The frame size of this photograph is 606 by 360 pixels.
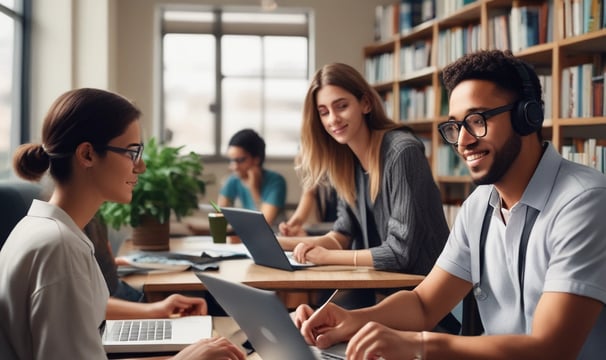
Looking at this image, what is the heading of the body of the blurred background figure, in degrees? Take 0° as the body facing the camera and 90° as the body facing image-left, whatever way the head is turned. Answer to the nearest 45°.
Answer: approximately 45°

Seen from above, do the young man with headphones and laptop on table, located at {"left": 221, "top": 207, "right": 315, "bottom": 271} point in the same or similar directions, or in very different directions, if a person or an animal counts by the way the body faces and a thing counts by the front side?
very different directions

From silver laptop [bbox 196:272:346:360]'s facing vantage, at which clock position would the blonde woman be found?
The blonde woman is roughly at 11 o'clock from the silver laptop.

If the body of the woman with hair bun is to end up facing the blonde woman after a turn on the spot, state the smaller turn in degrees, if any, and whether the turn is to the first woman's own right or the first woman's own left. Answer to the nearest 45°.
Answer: approximately 45° to the first woman's own left

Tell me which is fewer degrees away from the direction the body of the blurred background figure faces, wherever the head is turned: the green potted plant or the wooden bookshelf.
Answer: the green potted plant

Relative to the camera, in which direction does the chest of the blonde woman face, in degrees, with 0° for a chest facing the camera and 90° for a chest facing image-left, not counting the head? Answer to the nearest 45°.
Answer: approximately 45°

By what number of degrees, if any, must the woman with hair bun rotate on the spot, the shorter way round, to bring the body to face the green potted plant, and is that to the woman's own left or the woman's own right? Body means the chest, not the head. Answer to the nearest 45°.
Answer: approximately 90° to the woman's own left

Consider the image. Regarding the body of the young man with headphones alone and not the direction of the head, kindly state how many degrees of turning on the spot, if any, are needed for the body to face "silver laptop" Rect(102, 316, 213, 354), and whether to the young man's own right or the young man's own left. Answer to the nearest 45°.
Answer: approximately 45° to the young man's own right

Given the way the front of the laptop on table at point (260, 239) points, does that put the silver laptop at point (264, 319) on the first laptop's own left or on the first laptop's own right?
on the first laptop's own right

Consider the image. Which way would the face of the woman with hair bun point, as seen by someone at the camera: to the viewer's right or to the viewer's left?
to the viewer's right

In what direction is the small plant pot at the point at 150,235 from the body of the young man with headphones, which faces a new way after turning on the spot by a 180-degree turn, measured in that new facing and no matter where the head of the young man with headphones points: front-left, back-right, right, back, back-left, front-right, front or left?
left

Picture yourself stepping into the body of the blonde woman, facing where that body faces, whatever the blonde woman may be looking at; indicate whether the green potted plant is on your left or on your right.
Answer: on your right

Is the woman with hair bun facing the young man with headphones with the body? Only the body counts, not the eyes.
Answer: yes
